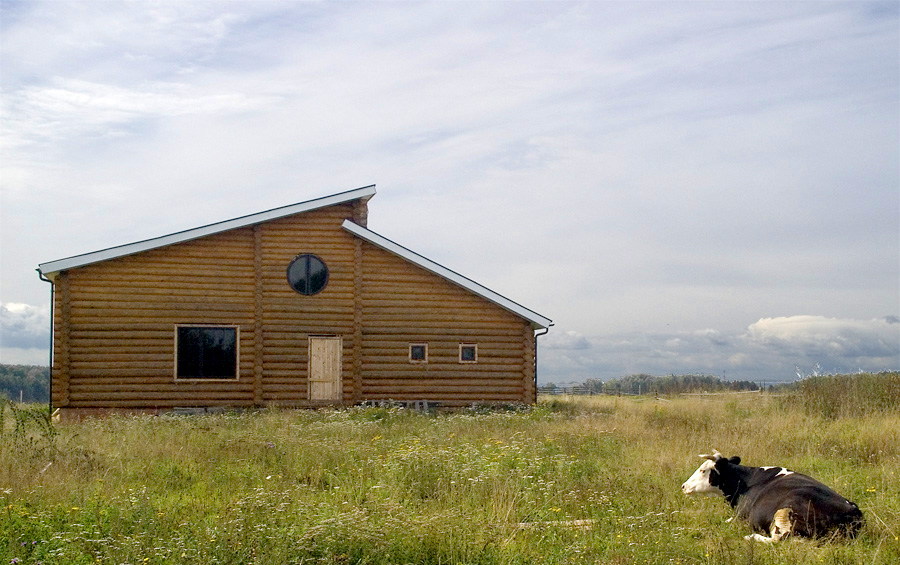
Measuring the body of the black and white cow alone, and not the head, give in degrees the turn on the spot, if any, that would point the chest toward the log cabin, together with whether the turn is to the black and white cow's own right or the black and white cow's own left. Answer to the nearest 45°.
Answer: approximately 45° to the black and white cow's own right

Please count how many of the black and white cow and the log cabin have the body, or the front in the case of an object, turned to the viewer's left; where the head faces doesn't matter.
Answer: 1

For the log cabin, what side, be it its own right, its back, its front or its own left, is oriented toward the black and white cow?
front

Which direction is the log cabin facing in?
toward the camera

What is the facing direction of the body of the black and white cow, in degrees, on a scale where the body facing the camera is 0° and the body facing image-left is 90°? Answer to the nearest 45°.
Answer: approximately 90°
